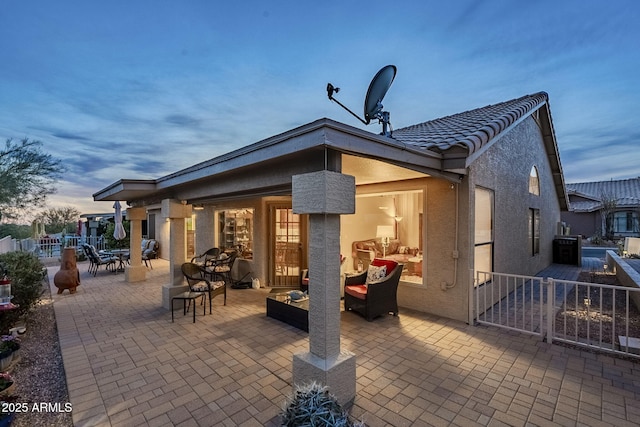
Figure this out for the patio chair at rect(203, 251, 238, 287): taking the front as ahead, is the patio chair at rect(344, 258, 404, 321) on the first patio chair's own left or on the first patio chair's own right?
on the first patio chair's own left

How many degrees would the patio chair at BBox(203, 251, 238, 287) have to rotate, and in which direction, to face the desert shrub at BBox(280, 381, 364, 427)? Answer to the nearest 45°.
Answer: approximately 45° to its left

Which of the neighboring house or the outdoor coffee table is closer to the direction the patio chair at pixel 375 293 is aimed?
the outdoor coffee table

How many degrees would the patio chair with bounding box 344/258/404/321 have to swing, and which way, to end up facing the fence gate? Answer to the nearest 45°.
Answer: approximately 135° to its left

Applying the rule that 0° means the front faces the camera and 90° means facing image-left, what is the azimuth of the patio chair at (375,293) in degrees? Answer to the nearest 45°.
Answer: approximately 45°

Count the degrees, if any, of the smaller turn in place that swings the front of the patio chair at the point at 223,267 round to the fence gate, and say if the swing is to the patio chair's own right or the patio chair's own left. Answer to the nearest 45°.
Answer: approximately 90° to the patio chair's own left

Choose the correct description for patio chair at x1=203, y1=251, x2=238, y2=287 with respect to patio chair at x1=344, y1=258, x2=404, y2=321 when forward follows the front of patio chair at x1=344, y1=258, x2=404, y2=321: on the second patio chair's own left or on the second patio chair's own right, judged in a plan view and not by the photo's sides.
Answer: on the second patio chair's own right

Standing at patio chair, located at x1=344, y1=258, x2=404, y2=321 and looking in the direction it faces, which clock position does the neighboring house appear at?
The neighboring house is roughly at 6 o'clock from the patio chair.

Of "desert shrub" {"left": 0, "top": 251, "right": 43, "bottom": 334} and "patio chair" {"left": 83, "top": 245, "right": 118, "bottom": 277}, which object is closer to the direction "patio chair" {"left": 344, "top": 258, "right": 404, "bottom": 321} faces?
the desert shrub
